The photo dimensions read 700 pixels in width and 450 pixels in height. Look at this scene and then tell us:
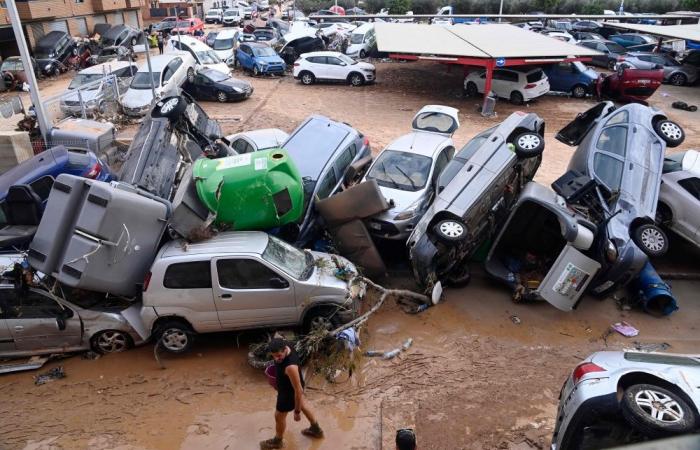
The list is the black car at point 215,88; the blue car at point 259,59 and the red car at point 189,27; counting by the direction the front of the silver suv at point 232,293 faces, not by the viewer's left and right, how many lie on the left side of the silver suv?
3

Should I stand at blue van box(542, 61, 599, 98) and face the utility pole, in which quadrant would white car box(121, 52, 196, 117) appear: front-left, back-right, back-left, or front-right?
front-right

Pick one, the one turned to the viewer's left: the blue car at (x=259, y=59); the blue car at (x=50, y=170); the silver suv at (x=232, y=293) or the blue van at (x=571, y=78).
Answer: the blue car at (x=50, y=170)

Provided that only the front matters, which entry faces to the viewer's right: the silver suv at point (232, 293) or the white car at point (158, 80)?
the silver suv

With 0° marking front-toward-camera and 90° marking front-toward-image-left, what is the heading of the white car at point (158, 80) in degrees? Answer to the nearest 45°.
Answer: approximately 45°

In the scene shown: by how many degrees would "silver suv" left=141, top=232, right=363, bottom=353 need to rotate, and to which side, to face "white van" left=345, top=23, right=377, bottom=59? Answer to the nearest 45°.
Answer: approximately 90° to its left

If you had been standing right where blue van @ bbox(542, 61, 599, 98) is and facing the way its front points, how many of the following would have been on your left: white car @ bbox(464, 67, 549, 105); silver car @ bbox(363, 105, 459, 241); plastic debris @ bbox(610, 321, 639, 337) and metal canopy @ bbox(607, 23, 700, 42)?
1

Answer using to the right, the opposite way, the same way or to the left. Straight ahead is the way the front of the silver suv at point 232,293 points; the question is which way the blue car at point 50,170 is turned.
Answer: the opposite way

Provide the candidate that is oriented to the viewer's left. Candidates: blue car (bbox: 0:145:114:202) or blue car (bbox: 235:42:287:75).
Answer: blue car (bbox: 0:145:114:202)

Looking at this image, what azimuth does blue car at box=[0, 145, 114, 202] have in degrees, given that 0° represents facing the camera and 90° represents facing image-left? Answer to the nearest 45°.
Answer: approximately 90°

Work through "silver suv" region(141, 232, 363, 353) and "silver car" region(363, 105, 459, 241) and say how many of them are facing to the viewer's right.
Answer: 1

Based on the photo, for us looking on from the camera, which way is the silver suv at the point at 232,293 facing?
facing to the right of the viewer

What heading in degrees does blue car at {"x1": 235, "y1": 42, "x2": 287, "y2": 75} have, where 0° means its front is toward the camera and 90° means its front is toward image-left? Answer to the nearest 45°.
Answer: approximately 315°

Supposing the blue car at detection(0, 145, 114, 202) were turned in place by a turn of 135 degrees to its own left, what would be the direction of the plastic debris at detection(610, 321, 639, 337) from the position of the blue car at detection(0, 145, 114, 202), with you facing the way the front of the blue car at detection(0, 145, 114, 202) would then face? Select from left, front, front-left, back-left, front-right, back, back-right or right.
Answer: front

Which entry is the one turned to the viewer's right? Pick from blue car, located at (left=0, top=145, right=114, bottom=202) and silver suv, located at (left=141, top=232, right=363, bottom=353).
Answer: the silver suv

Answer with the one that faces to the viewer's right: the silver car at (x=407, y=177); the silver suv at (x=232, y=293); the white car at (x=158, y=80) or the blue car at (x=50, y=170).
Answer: the silver suv

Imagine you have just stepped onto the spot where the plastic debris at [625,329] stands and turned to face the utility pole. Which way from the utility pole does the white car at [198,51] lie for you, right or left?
right
